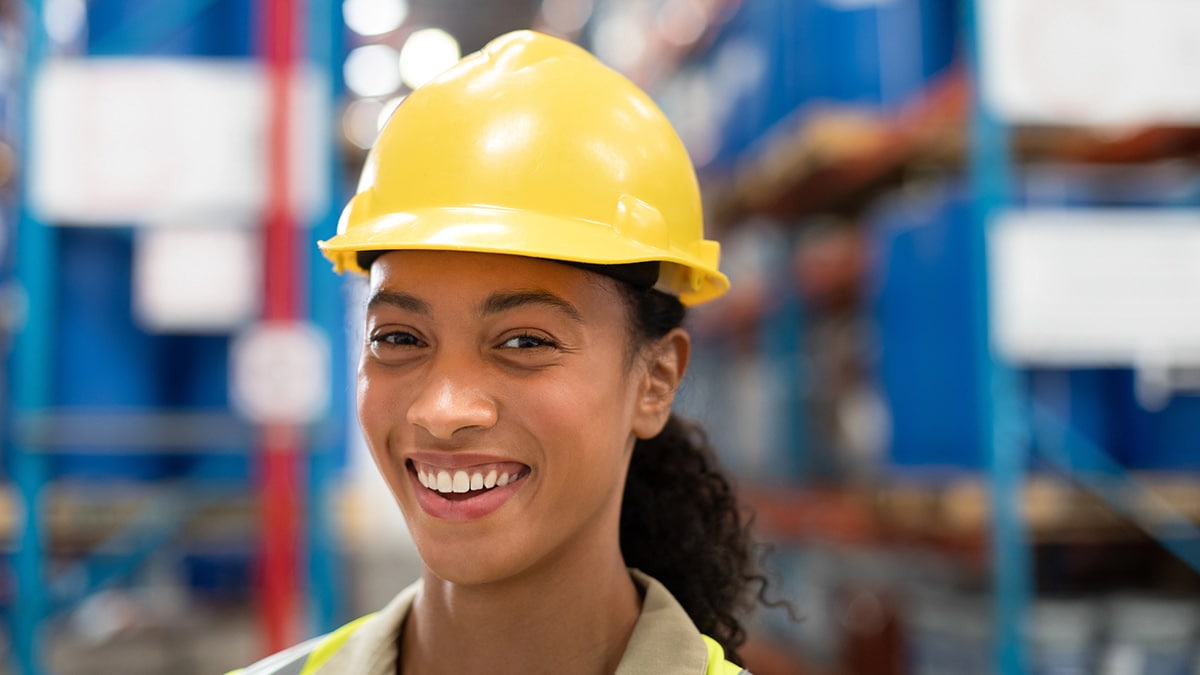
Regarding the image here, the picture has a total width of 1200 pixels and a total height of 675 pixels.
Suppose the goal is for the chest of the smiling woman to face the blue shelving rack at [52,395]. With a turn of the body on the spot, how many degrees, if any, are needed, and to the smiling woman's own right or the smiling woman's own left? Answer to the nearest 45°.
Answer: approximately 90° to the smiling woman's own right

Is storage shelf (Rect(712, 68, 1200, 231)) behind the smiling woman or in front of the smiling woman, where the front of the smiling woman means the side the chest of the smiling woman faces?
behind

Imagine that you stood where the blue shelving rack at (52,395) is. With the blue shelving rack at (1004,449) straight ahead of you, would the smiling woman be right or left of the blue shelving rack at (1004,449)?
right

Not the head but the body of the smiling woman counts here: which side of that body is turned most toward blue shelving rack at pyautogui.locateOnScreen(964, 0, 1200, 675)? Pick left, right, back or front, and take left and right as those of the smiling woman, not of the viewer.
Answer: back

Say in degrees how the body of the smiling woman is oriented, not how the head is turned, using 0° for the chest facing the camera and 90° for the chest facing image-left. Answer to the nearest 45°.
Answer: approximately 45°
